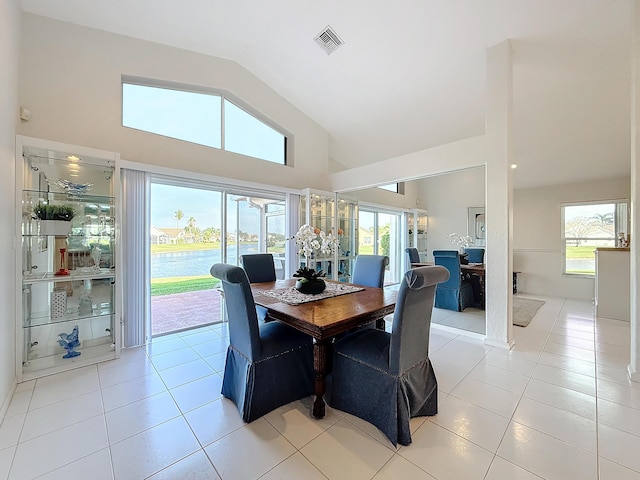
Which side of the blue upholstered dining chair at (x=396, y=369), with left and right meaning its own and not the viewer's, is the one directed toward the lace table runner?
front

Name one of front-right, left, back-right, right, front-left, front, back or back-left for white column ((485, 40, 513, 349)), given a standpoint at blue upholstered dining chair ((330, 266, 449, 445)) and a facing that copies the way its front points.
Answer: right

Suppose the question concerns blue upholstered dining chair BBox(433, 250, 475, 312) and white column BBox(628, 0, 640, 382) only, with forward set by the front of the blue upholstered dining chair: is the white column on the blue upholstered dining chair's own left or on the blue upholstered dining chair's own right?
on the blue upholstered dining chair's own right

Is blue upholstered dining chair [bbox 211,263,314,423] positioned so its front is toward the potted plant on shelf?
no

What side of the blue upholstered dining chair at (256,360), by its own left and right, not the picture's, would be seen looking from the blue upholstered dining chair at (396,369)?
right

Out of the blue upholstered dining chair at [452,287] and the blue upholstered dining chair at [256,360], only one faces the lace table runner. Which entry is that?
the blue upholstered dining chair at [256,360]

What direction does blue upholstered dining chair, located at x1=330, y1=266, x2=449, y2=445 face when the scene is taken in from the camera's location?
facing away from the viewer and to the left of the viewer

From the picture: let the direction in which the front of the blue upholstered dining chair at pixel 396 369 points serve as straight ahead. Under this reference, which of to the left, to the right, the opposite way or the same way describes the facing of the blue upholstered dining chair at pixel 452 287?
to the right

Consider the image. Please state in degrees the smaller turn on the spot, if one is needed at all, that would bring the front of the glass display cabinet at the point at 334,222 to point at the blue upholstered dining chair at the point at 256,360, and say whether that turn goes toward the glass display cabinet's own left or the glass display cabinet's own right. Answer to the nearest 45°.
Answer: approximately 45° to the glass display cabinet's own right

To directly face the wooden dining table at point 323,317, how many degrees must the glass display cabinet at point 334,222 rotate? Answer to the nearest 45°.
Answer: approximately 45° to its right

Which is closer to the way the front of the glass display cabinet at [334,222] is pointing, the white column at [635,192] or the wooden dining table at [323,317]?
the white column

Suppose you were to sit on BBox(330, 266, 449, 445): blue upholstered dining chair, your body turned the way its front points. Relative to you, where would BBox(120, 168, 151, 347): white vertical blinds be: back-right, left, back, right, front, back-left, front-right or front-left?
front-left
